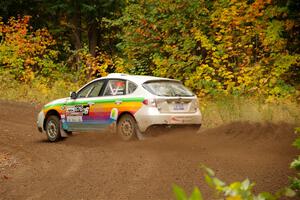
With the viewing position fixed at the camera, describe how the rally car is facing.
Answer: facing away from the viewer and to the left of the viewer
